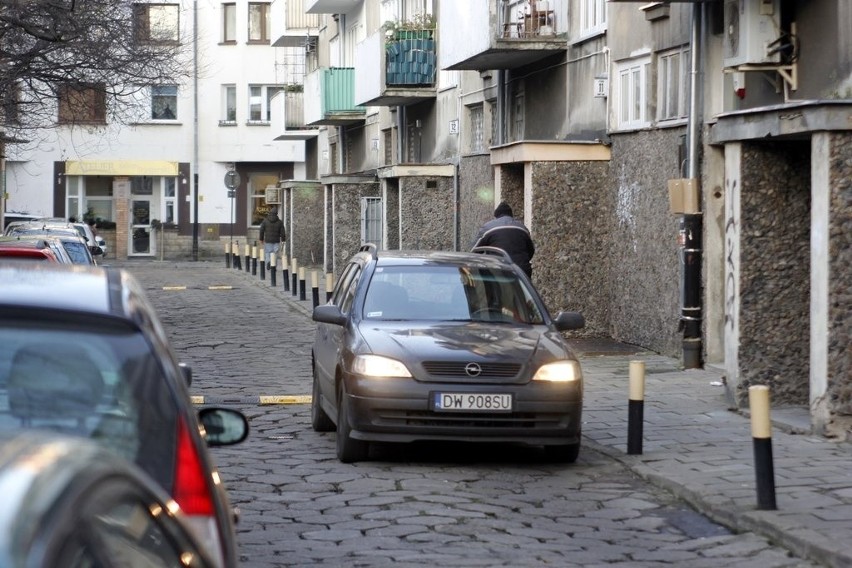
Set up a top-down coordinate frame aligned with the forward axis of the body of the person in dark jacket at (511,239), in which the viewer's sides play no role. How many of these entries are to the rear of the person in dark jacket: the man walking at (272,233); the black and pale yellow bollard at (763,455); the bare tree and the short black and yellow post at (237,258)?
1

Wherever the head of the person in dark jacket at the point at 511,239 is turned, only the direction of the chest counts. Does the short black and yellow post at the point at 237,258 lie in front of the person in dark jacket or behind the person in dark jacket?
in front

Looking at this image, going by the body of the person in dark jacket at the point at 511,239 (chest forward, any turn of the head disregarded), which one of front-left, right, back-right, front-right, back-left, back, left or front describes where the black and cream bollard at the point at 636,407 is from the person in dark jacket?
back

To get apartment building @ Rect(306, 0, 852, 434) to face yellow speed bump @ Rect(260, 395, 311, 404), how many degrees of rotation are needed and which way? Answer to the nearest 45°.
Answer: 0° — it already faces it

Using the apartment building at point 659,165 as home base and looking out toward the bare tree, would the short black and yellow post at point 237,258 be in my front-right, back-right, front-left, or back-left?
front-right

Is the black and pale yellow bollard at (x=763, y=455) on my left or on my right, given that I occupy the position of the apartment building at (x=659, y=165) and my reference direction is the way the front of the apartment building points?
on my left

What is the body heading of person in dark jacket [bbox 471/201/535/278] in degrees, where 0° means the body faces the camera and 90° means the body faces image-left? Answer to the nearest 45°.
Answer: approximately 180°

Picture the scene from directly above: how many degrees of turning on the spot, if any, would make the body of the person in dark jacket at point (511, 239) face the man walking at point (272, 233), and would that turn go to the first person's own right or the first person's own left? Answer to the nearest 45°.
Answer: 0° — they already face them

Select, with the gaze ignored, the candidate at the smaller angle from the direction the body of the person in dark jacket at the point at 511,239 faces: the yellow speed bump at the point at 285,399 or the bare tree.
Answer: the bare tree

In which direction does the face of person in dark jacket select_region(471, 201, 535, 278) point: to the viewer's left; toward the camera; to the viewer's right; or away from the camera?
away from the camera

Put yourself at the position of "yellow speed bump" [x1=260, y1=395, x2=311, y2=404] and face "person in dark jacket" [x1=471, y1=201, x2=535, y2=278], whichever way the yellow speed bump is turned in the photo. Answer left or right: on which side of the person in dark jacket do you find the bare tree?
left

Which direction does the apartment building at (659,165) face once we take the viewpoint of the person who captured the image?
facing the viewer and to the left of the viewer

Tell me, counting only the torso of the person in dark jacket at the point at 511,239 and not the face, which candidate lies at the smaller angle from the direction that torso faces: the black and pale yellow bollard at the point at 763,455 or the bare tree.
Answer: the bare tree
